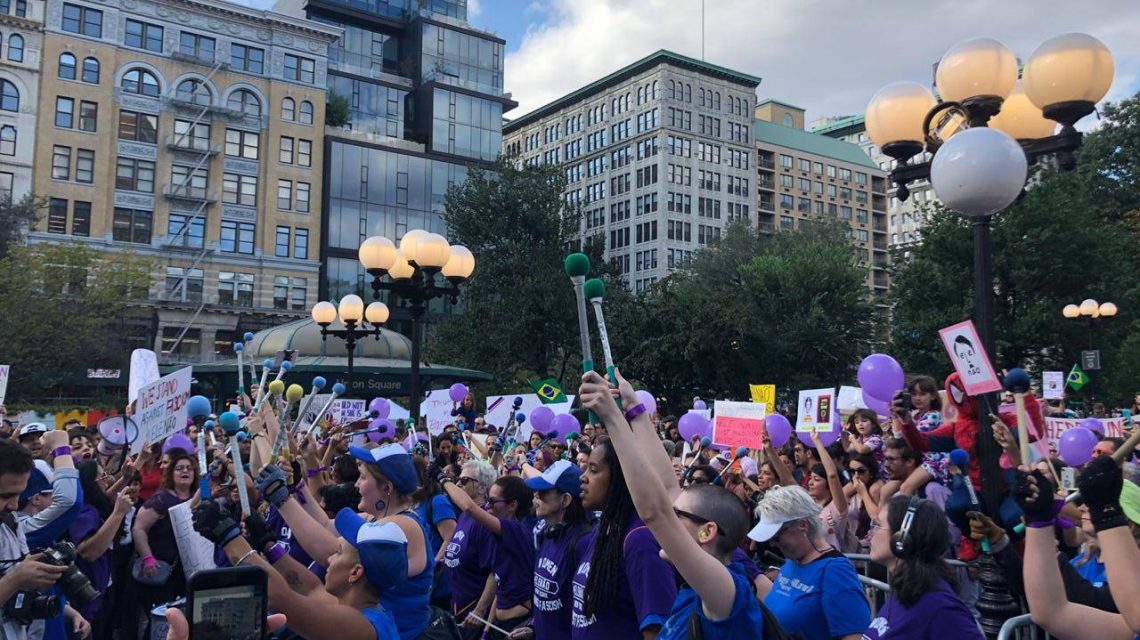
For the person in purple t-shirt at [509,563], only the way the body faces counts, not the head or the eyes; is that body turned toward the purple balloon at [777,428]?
no

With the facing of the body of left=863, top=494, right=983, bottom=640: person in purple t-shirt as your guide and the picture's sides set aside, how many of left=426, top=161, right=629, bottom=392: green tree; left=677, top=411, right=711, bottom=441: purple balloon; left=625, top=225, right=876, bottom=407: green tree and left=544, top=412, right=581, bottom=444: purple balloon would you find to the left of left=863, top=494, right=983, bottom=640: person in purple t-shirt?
0

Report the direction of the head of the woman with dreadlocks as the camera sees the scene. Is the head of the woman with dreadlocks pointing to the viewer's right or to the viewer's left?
to the viewer's left

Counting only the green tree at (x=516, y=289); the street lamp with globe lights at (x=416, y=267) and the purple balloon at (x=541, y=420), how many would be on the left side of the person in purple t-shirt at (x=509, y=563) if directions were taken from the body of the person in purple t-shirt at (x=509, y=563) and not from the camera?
0

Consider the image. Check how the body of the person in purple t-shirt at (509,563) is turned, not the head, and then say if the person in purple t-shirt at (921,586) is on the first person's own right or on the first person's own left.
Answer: on the first person's own left

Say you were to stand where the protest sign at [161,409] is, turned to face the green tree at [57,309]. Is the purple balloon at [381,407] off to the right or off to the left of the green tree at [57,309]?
right

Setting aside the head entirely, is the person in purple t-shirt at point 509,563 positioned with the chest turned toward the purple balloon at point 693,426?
no

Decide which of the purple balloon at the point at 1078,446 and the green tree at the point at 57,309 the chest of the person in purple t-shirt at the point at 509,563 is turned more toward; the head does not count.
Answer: the green tree

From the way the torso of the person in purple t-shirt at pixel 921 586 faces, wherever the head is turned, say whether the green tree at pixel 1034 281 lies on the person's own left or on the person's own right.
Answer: on the person's own right

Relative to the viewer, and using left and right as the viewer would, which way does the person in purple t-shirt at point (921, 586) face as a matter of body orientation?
facing to the left of the viewer

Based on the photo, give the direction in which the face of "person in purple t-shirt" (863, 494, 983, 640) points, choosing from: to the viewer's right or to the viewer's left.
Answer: to the viewer's left
